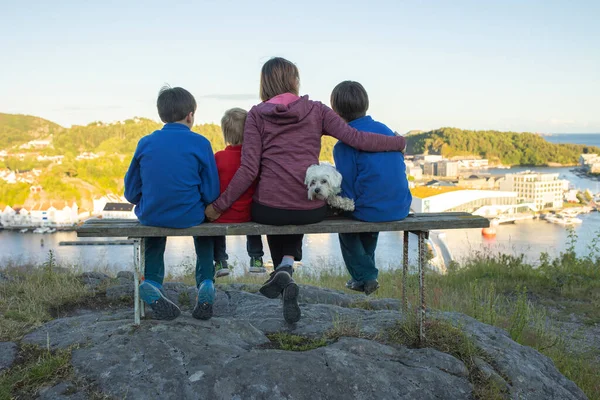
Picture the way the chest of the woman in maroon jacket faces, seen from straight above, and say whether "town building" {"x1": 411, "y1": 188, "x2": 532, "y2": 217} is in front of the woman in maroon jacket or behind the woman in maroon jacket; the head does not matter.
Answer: in front

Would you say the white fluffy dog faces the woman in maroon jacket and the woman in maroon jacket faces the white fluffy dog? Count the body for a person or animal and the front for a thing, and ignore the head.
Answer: no

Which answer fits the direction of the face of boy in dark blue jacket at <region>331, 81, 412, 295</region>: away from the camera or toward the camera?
away from the camera

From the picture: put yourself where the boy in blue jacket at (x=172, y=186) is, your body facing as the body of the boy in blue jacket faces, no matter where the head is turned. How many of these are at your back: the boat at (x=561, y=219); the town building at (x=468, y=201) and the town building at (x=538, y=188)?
0

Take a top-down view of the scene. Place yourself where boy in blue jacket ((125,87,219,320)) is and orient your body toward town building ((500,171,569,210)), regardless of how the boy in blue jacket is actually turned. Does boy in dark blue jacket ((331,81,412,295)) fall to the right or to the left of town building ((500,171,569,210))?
right

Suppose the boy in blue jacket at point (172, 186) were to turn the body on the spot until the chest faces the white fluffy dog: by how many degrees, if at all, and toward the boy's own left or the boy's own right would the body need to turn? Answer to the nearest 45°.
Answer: approximately 90° to the boy's own right

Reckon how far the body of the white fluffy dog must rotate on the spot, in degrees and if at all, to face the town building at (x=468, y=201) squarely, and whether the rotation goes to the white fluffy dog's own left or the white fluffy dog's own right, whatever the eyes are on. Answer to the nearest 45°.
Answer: approximately 135° to the white fluffy dog's own right

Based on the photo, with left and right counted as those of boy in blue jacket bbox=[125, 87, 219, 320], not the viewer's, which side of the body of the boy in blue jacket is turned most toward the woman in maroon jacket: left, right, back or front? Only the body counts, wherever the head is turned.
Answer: right

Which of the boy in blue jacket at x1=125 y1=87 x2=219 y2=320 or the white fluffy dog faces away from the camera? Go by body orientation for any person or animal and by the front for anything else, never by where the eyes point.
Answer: the boy in blue jacket

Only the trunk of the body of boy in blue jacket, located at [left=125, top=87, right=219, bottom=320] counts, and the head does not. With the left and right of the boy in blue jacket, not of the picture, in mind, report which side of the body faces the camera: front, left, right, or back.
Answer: back

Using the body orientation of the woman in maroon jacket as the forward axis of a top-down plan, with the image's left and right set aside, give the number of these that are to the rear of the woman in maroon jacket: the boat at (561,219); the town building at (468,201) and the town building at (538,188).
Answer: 0

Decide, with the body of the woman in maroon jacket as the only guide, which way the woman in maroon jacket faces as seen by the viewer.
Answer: away from the camera

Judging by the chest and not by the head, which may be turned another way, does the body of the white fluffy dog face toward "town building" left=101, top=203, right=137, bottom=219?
no

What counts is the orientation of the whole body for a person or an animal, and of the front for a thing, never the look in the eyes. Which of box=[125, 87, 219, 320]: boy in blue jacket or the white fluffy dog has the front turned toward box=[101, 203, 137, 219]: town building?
the boy in blue jacket

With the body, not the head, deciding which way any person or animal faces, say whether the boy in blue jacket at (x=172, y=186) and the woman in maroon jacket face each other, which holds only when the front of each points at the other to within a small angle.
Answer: no

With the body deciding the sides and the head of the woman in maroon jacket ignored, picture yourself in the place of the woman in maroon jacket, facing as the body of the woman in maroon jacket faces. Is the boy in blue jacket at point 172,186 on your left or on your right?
on your left

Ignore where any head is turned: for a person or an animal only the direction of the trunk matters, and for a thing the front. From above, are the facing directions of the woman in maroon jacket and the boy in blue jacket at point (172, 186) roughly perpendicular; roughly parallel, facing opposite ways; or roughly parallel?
roughly parallel
